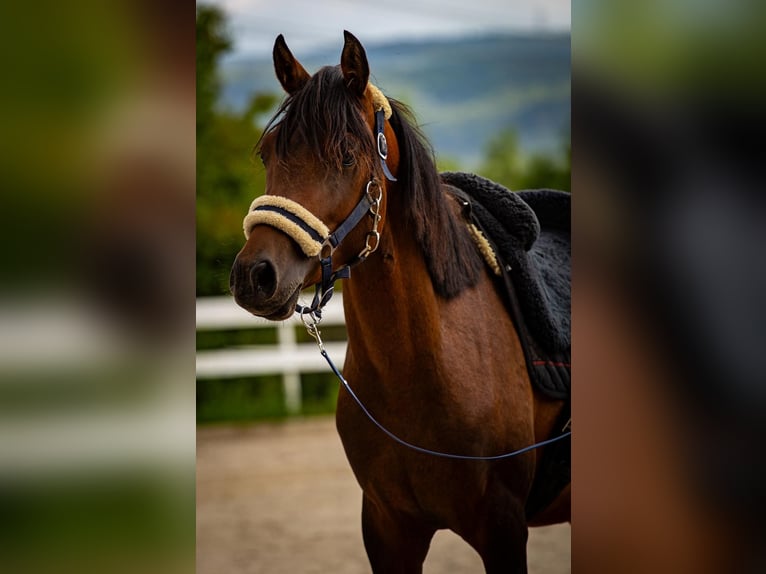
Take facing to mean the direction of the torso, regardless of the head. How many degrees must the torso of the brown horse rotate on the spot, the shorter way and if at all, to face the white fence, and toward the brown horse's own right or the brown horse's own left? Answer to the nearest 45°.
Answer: approximately 135° to the brown horse's own right

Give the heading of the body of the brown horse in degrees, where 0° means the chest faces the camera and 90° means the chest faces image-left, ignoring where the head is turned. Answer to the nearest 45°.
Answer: approximately 45°
